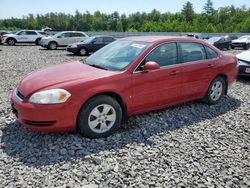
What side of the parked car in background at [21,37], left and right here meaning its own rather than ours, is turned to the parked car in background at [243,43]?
back

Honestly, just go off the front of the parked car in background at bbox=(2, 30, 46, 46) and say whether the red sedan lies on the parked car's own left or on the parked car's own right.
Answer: on the parked car's own left

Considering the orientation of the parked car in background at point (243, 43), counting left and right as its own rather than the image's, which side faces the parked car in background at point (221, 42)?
front

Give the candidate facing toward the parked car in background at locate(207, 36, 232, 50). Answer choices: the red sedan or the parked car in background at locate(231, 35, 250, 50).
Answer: the parked car in background at locate(231, 35, 250, 50)

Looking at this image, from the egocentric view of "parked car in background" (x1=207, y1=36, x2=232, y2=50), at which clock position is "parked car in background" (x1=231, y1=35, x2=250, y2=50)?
"parked car in background" (x1=231, y1=35, x2=250, y2=50) is roughly at 6 o'clock from "parked car in background" (x1=207, y1=36, x2=232, y2=50).

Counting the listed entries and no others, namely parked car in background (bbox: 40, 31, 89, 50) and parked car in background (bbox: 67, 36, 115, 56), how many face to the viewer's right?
0

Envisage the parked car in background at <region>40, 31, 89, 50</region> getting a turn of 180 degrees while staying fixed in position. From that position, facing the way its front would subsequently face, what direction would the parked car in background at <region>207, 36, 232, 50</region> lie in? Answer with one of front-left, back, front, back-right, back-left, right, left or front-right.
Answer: front-right

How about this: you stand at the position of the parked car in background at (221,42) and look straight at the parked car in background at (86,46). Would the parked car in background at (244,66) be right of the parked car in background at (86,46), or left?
left

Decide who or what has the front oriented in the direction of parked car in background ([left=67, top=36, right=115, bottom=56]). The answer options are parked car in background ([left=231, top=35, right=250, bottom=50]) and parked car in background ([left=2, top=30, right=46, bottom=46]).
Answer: parked car in background ([left=231, top=35, right=250, bottom=50])

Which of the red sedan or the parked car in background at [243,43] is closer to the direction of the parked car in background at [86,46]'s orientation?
the red sedan
